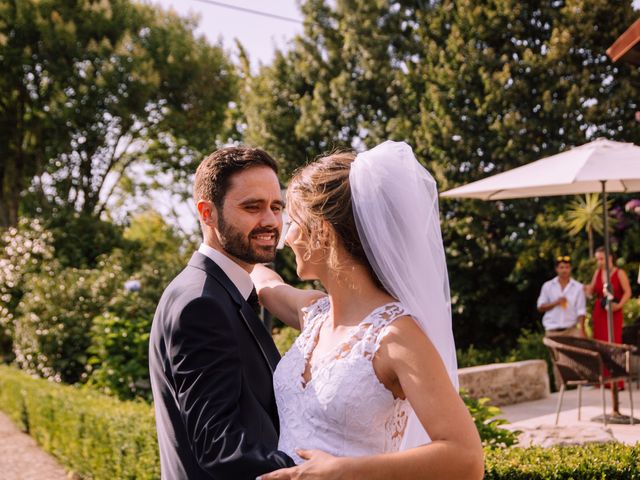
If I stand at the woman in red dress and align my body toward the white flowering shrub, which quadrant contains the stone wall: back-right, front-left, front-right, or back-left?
front-left

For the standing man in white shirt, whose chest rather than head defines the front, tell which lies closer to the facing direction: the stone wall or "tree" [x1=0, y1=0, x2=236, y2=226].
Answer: the stone wall

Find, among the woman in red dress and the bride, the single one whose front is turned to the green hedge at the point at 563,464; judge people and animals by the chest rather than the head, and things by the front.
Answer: the woman in red dress

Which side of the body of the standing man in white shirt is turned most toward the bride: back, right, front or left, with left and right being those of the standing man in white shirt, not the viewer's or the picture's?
front

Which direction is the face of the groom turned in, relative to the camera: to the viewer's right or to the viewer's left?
to the viewer's right

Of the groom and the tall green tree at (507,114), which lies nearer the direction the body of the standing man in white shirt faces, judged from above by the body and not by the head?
the groom

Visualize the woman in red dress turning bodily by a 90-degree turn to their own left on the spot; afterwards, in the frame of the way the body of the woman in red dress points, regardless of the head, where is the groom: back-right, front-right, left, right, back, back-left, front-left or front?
right

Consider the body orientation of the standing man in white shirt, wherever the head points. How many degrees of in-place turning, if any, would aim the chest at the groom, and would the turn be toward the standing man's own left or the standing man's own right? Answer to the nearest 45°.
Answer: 0° — they already face them

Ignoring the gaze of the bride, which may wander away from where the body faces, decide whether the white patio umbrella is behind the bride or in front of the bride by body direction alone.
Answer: behind

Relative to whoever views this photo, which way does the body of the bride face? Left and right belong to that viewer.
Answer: facing the viewer and to the left of the viewer

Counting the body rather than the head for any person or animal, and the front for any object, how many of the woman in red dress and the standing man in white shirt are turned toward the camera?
2

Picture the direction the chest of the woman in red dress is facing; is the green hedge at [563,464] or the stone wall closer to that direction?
the green hedge

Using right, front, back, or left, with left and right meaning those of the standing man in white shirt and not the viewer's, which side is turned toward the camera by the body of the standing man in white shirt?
front

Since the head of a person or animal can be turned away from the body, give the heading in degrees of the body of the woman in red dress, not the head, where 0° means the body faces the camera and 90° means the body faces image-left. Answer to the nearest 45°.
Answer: approximately 0°

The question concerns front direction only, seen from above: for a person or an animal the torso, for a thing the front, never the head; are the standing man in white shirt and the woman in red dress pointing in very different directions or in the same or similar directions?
same or similar directions
